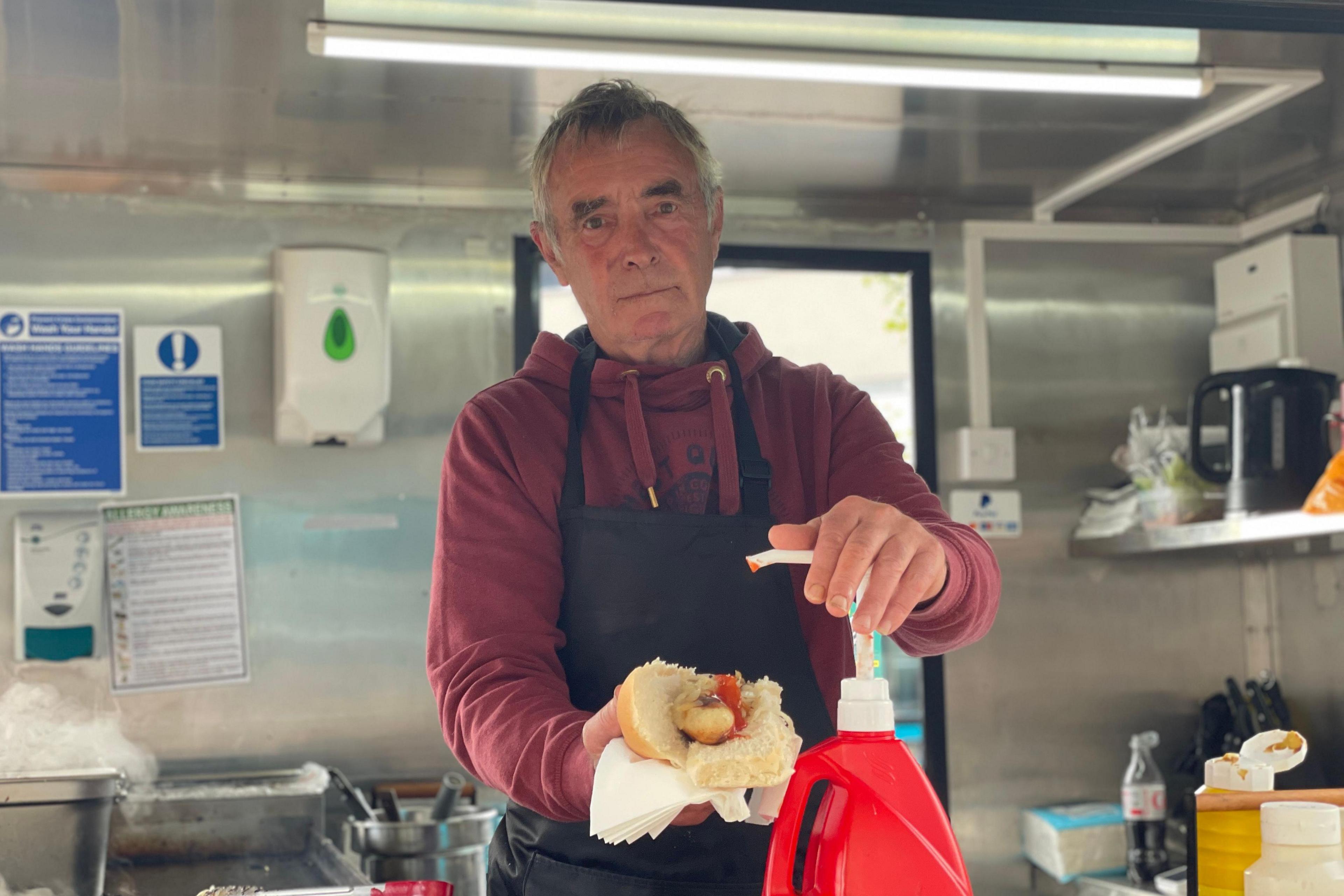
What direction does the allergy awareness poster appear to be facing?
toward the camera

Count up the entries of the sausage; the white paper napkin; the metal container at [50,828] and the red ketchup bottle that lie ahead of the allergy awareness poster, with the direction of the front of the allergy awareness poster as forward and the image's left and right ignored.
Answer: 4

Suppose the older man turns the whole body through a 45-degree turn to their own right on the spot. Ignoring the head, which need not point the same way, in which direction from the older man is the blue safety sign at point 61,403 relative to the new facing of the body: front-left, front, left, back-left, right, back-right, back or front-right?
right

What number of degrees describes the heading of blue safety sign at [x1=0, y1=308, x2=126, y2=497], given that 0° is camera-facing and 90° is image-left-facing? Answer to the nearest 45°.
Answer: approximately 0°

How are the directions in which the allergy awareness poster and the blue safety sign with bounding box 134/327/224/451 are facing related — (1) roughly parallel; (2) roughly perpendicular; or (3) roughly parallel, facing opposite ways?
roughly parallel

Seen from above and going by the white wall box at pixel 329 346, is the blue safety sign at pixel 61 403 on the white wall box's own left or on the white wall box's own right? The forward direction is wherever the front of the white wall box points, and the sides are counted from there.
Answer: on the white wall box's own right

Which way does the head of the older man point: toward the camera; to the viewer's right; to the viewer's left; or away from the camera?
toward the camera

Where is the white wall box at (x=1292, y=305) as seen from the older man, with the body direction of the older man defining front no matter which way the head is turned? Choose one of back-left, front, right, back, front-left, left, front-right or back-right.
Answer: back-left

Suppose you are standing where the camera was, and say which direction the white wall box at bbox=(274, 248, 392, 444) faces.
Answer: facing the viewer

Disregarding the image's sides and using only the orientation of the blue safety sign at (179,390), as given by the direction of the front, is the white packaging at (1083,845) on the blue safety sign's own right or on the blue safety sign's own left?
on the blue safety sign's own left

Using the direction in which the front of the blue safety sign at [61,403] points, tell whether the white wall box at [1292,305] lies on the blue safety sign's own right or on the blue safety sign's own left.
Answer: on the blue safety sign's own left

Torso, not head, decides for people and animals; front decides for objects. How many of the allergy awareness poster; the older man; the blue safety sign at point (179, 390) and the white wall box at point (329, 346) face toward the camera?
4

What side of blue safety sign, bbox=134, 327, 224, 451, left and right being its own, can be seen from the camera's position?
front
